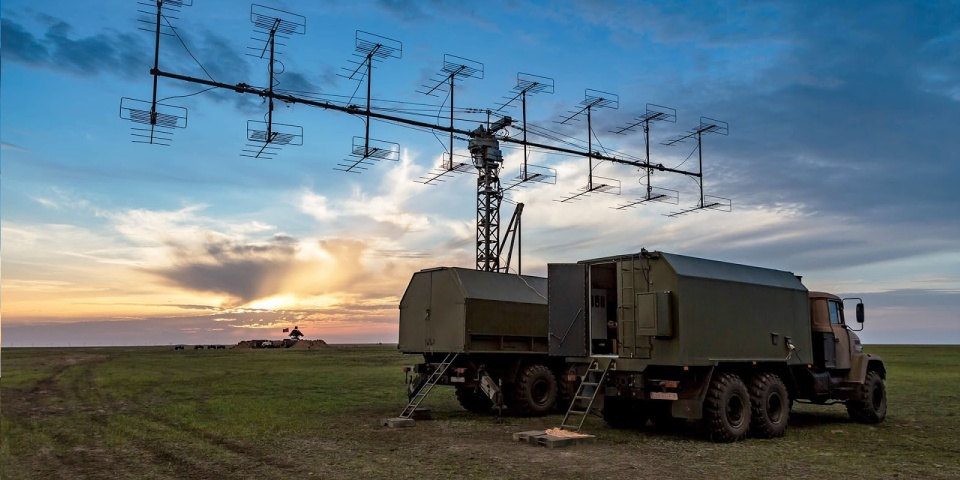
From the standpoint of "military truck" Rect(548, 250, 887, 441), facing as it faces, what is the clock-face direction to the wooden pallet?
The wooden pallet is roughly at 6 o'clock from the military truck.

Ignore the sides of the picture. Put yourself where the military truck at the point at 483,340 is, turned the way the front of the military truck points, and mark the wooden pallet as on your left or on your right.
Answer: on your right

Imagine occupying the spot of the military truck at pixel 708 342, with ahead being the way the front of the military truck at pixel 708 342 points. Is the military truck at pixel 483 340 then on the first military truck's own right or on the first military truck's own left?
on the first military truck's own left

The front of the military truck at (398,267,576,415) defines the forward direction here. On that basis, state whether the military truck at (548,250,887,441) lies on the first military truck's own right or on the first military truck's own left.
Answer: on the first military truck's own right

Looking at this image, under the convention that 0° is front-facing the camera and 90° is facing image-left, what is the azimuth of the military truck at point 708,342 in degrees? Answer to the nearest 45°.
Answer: approximately 225°

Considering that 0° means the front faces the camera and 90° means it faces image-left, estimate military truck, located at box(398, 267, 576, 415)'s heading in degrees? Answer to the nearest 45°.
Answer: approximately 225°
